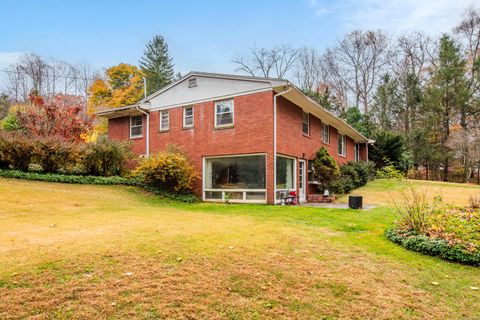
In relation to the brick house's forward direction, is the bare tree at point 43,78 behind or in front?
behind

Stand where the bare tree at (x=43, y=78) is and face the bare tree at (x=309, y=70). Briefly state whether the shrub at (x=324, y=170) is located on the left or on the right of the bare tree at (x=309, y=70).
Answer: right

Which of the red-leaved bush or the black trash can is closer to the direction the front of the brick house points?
the black trash can

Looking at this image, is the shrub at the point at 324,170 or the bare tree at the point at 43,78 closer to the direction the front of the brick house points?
the shrub

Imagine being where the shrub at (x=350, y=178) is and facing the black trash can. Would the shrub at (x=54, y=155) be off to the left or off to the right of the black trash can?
right

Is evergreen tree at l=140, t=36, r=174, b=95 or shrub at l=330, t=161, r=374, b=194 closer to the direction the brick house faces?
the shrub

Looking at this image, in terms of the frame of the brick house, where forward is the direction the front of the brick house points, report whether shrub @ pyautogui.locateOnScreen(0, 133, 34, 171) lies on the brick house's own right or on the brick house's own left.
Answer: on the brick house's own right

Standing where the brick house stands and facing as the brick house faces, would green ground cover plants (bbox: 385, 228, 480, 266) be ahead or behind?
ahead

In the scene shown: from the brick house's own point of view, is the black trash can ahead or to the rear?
ahead

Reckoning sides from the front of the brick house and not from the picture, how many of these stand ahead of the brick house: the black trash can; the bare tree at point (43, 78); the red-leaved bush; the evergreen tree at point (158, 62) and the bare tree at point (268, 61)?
1
